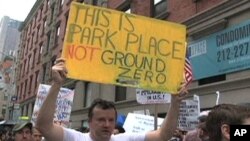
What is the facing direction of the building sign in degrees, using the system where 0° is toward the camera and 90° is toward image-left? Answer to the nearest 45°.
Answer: approximately 45°

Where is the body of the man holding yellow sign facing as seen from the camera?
toward the camera

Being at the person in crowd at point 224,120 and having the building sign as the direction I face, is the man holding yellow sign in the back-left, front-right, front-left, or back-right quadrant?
front-left

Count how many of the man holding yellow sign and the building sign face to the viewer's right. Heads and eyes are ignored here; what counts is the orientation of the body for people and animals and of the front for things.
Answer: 0

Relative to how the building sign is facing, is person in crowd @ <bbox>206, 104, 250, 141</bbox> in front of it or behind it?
in front

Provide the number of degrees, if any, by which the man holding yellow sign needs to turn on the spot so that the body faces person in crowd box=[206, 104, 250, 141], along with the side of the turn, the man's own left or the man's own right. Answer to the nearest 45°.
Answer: approximately 45° to the man's own left

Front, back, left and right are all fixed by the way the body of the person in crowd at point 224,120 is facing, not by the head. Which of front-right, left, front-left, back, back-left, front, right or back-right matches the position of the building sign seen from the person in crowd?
left

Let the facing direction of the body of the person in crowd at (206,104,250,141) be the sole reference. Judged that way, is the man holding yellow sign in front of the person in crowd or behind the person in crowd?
behind

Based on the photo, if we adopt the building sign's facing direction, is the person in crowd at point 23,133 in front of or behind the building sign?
in front

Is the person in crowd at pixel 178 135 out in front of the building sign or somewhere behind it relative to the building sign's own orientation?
in front

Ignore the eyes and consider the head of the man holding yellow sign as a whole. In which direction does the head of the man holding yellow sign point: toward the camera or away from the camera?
toward the camera
